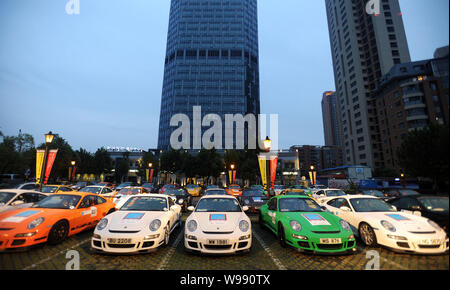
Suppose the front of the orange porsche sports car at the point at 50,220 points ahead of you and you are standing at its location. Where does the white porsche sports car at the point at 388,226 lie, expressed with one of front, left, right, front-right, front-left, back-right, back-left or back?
left

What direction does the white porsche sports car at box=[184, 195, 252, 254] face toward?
toward the camera

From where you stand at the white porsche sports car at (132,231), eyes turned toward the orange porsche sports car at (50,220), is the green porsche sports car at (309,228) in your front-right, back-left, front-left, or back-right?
back-right

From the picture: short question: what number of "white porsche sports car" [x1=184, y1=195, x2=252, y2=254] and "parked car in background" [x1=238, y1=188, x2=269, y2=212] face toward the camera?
2

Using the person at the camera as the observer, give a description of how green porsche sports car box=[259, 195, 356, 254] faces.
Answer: facing the viewer and to the right of the viewer

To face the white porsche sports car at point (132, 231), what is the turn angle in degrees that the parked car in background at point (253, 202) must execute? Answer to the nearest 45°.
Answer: approximately 45° to its right

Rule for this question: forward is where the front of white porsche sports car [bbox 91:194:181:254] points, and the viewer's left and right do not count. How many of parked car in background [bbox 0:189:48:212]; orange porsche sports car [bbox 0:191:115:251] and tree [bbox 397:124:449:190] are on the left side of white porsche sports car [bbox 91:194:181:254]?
1

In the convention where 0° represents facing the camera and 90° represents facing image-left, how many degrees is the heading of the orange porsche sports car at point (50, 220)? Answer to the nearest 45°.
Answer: approximately 45°

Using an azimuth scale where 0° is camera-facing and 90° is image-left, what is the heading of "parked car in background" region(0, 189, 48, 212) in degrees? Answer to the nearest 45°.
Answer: approximately 45°

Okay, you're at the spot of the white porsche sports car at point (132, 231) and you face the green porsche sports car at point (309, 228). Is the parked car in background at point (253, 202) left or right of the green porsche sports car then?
left

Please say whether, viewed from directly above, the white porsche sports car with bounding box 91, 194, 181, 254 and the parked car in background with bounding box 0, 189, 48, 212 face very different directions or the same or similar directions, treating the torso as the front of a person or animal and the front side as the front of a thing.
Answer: same or similar directions

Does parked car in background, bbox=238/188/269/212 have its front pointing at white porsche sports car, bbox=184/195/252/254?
yes

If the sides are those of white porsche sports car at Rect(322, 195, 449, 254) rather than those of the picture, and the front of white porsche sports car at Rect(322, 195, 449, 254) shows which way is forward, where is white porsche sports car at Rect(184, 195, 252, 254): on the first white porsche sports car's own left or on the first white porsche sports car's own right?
on the first white porsche sports car's own right

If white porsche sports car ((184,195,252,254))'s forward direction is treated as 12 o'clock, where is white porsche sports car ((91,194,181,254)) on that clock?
white porsche sports car ((91,194,181,254)) is roughly at 3 o'clock from white porsche sports car ((184,195,252,254)).

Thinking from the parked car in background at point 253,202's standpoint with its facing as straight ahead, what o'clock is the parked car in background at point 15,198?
the parked car in background at point 15,198 is roughly at 2 o'clock from the parked car in background at point 253,202.

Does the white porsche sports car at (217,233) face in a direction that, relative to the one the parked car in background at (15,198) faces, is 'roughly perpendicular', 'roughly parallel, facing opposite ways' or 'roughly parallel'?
roughly parallel
